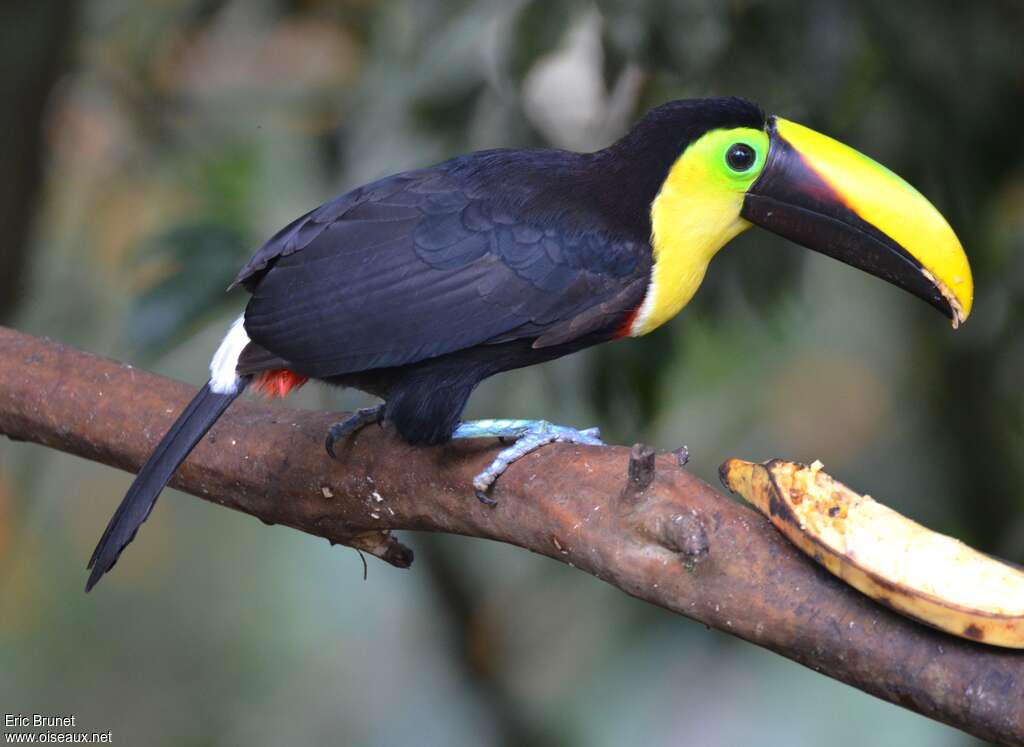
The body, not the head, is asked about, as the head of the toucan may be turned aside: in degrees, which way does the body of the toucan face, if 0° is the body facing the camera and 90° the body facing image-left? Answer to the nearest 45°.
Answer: approximately 270°

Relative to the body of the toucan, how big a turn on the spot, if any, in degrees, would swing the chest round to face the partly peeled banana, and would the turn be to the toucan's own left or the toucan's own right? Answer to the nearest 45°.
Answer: approximately 45° to the toucan's own right
